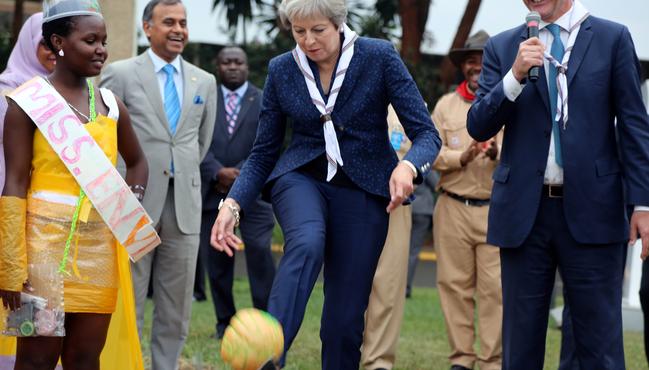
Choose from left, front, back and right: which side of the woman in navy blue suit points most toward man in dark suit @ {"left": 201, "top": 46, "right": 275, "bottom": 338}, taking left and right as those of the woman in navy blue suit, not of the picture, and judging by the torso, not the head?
back

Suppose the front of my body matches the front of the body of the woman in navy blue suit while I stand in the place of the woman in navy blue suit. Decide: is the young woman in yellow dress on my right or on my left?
on my right

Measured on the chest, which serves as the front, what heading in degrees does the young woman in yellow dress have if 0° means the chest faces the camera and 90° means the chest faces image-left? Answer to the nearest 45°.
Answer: approximately 315°

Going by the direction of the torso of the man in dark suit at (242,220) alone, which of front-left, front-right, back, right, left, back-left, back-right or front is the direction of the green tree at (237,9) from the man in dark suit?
back

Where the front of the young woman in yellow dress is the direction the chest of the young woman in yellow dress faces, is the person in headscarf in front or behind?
behind

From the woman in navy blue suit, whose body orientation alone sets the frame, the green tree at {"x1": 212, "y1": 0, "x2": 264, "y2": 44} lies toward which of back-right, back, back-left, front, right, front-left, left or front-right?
back

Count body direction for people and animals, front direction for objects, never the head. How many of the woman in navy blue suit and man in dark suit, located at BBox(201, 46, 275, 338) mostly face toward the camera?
2
